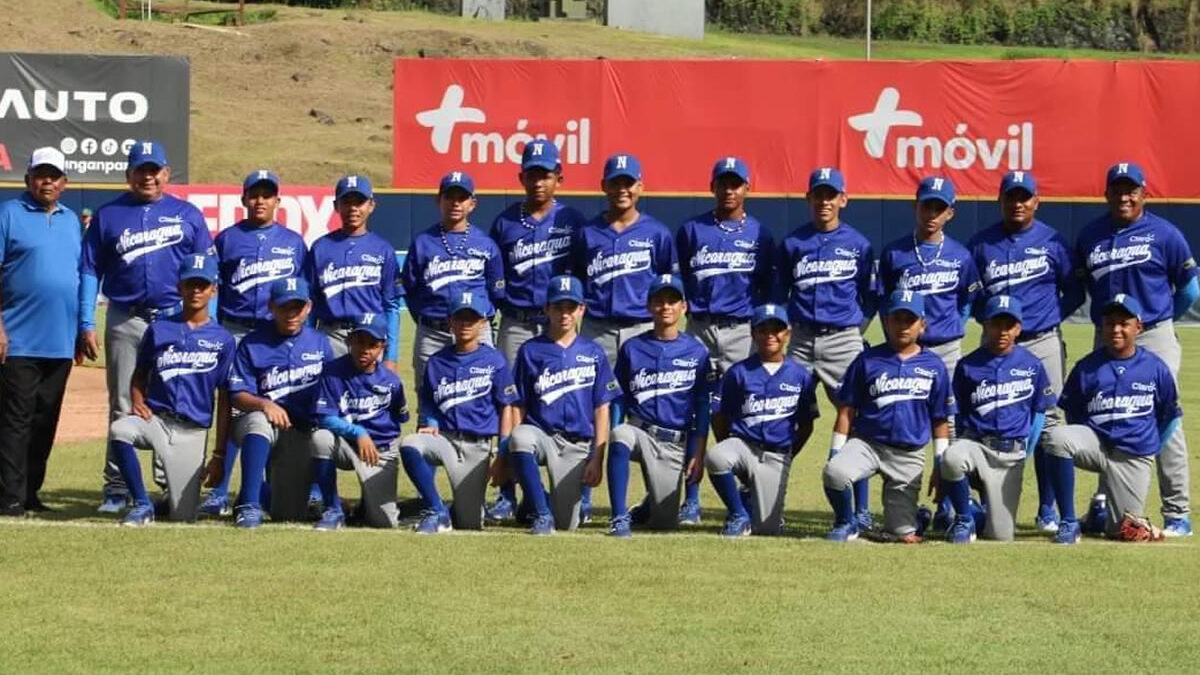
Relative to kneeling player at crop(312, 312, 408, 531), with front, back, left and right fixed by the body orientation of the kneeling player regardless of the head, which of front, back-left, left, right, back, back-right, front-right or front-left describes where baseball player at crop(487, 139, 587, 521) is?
back-left

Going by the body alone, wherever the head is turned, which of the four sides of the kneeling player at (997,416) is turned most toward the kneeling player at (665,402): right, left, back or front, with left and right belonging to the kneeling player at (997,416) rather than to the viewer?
right

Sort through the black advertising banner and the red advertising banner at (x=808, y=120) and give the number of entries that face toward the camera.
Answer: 2

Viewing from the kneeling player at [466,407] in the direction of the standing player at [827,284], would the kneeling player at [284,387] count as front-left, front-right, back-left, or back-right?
back-left

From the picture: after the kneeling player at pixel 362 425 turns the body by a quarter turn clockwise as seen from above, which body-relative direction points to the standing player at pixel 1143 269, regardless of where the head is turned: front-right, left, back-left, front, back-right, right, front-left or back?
back

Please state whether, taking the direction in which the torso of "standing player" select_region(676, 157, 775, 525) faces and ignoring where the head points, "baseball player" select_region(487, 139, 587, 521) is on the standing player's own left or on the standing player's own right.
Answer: on the standing player's own right

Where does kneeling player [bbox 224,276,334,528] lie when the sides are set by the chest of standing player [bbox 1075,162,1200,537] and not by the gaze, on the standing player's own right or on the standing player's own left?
on the standing player's own right

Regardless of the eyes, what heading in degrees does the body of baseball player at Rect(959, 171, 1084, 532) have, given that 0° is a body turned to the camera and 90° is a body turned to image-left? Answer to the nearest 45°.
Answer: approximately 0°

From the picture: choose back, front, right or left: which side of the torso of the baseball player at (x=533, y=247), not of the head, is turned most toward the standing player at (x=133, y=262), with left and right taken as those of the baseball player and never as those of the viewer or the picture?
right

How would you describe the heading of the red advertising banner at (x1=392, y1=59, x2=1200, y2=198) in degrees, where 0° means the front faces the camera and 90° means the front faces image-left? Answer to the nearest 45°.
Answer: approximately 0°
